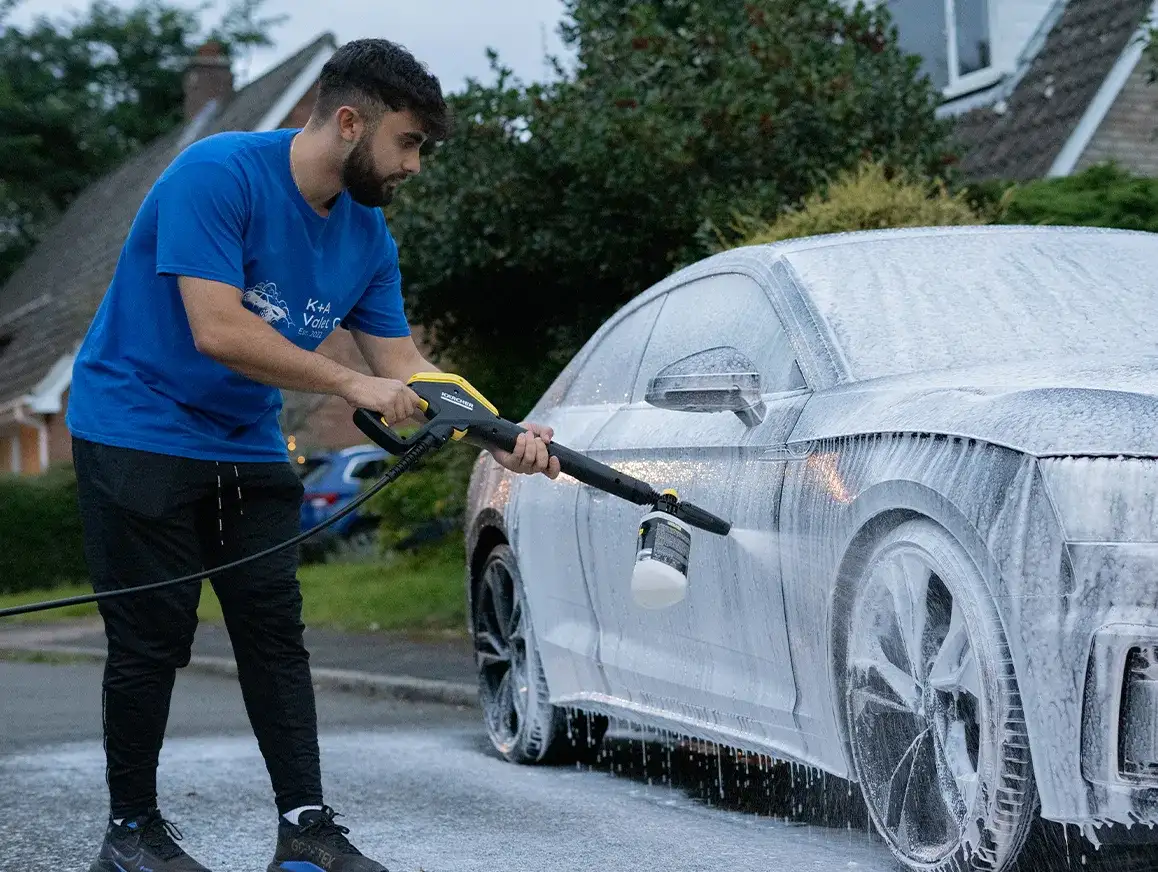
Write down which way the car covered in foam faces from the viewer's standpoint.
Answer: facing the viewer and to the right of the viewer

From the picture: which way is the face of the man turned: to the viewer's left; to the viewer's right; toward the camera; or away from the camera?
to the viewer's right

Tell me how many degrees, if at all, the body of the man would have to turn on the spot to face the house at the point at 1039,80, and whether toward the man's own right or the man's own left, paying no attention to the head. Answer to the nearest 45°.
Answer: approximately 90° to the man's own left

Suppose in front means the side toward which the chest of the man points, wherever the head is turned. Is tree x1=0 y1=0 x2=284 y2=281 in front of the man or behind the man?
behind

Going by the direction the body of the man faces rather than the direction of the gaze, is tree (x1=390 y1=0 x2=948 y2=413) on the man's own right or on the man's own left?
on the man's own left

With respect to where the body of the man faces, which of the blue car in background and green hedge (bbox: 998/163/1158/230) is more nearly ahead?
the green hedge

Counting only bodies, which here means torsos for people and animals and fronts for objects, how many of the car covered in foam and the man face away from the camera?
0

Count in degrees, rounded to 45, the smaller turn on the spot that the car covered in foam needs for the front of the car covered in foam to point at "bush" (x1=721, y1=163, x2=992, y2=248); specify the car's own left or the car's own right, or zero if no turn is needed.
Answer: approximately 135° to the car's own left
